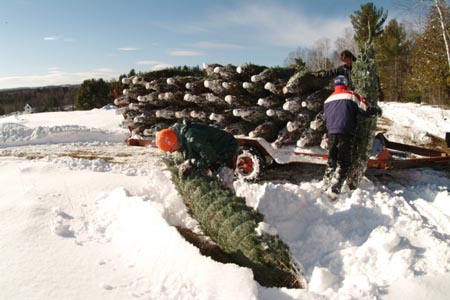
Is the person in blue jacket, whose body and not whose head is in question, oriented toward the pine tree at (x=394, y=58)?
yes

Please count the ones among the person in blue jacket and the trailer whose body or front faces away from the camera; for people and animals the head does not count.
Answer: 1

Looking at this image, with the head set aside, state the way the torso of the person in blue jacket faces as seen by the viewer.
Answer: away from the camera

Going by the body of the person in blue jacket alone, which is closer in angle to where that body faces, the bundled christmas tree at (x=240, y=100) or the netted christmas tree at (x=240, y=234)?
the bundled christmas tree

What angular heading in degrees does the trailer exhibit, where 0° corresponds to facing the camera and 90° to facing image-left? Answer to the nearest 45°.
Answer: approximately 270°

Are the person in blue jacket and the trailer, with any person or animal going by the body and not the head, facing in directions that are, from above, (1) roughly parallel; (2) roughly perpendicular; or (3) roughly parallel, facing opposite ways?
roughly perpendicular
